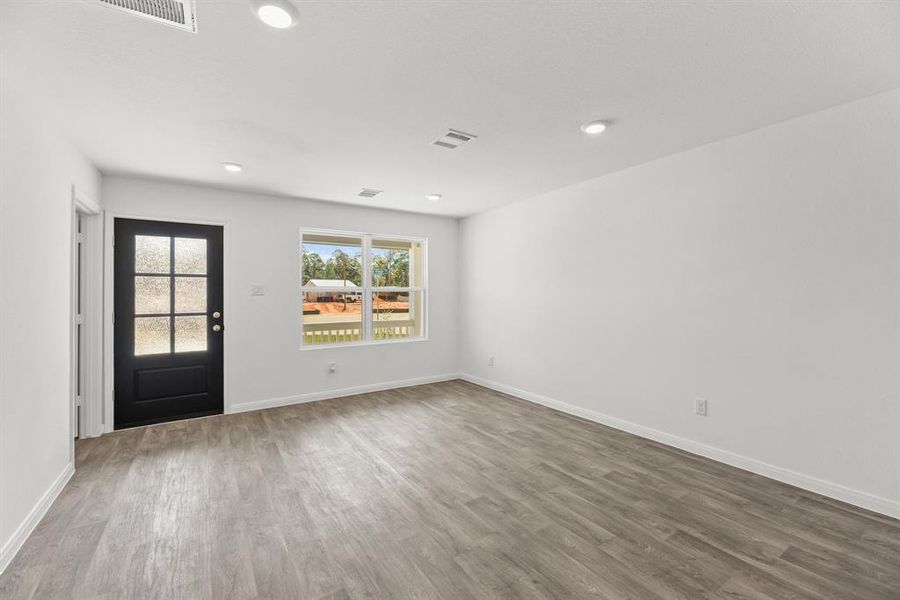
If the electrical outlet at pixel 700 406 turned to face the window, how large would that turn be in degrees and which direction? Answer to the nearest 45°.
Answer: approximately 45° to its right

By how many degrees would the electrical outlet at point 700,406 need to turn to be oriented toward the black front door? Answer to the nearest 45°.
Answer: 0° — it already faces it

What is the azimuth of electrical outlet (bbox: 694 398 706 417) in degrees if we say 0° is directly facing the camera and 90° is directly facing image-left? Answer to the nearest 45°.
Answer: approximately 45°

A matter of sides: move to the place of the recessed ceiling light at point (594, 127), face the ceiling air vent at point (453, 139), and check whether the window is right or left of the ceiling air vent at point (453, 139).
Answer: right
